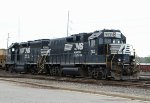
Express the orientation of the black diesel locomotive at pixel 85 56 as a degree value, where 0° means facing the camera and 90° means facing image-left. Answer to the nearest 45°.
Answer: approximately 315°
